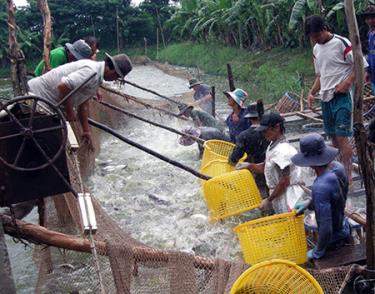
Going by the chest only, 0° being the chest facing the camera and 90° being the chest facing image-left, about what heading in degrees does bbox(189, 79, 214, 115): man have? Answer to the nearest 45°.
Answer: approximately 90°

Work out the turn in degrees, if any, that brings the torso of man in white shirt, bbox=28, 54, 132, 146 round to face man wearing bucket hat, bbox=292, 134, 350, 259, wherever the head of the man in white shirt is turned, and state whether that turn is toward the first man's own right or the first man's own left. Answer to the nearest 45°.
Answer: approximately 45° to the first man's own right

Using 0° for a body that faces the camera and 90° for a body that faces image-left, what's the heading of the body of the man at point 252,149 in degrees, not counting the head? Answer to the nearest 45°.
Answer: approximately 45°

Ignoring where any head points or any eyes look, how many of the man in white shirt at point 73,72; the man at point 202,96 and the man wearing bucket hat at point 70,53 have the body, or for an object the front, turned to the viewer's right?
2

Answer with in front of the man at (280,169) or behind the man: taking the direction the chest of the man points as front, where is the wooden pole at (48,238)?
in front

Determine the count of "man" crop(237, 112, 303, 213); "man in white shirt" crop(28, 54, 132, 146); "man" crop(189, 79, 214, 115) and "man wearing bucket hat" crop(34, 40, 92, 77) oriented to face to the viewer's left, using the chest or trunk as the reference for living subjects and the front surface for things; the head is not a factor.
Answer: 2

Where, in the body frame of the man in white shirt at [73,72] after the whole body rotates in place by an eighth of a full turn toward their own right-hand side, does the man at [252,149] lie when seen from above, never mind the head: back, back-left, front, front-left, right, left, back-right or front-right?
front-left

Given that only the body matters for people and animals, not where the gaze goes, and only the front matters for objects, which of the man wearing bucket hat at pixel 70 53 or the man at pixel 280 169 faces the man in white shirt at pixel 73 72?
the man

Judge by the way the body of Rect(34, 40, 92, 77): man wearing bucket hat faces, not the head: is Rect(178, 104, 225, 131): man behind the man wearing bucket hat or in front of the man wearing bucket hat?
in front

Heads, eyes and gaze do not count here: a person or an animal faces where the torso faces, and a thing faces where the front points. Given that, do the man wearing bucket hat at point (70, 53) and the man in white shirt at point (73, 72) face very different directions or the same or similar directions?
same or similar directions

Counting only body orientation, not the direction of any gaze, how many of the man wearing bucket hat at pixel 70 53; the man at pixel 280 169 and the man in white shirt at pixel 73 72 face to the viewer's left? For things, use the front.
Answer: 1

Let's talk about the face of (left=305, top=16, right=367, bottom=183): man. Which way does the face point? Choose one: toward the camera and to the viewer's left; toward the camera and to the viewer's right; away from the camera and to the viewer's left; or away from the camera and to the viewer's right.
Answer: toward the camera and to the viewer's left

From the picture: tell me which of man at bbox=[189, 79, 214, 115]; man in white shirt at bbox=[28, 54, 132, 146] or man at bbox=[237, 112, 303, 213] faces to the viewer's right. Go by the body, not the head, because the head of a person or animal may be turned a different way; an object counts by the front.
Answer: the man in white shirt

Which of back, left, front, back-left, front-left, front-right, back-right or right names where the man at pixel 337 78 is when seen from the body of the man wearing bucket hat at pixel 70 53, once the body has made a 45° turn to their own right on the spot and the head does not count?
front

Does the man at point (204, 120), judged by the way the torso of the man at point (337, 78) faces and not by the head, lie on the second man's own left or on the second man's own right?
on the second man's own right

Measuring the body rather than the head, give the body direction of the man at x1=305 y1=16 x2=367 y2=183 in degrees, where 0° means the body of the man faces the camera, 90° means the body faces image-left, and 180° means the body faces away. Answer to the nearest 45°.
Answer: approximately 45°

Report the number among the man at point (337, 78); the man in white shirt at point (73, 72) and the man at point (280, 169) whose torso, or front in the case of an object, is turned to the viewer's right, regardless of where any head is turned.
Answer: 1

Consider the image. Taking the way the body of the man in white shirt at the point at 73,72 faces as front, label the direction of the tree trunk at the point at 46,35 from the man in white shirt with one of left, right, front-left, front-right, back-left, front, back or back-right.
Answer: left
